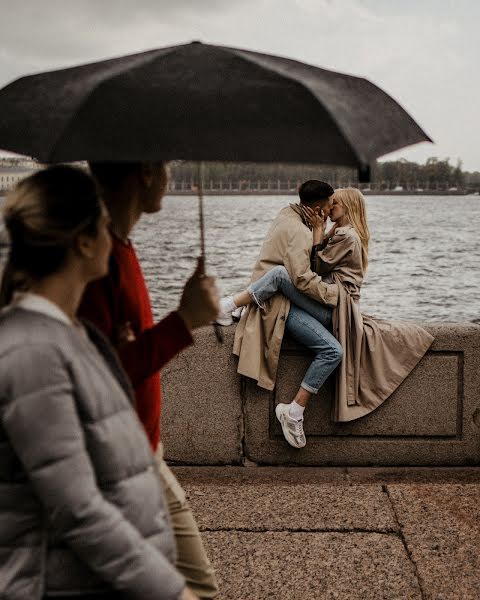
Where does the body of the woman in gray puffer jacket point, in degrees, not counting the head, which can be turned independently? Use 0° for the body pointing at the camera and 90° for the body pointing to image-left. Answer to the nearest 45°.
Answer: approximately 270°

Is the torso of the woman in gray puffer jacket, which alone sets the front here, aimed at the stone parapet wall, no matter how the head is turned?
no
